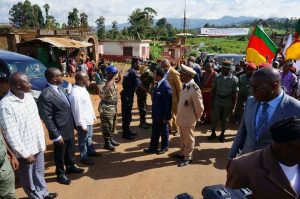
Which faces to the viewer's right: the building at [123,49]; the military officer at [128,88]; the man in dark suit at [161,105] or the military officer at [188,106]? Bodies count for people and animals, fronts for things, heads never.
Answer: the military officer at [128,88]

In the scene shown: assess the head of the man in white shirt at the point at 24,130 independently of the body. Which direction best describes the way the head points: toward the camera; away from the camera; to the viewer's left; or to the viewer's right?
to the viewer's right

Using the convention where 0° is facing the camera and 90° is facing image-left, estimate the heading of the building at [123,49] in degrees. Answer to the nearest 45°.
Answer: approximately 0°

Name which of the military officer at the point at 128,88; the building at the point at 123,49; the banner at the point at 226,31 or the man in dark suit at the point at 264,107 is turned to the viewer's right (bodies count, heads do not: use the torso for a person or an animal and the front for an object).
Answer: the military officer

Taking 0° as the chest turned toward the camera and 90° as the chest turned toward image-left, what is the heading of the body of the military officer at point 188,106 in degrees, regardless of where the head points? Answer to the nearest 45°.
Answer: approximately 45°

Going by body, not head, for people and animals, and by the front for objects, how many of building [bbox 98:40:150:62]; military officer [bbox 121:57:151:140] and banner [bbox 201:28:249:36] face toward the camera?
2

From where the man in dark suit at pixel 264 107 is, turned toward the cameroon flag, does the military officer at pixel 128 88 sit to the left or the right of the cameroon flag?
left
